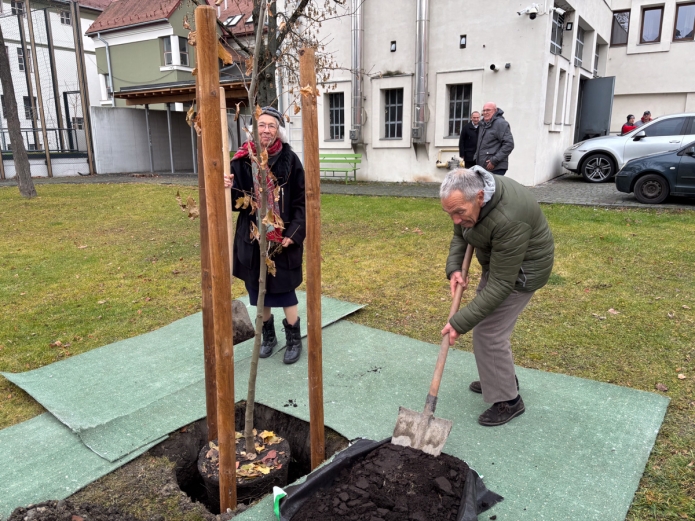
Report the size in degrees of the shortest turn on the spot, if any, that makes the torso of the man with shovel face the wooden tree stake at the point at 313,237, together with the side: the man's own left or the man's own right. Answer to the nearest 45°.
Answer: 0° — they already face it

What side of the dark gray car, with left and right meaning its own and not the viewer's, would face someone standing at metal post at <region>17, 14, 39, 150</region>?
front

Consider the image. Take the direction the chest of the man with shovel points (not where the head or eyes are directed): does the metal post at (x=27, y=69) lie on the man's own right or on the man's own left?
on the man's own right

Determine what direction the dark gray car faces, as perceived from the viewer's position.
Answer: facing to the left of the viewer

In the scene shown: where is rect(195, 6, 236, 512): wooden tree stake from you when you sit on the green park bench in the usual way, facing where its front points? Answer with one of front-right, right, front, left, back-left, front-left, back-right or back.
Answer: front

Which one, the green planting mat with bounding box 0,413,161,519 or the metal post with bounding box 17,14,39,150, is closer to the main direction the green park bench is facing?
the green planting mat

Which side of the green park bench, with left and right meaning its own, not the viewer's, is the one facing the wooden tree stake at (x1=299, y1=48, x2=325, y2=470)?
front

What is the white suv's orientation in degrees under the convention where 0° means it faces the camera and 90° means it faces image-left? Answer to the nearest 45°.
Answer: approximately 90°

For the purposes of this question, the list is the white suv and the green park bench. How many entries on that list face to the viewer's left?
1

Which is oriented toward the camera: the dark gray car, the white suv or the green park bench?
the green park bench

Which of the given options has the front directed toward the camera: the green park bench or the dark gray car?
the green park bench

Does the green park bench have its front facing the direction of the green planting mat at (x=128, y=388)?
yes

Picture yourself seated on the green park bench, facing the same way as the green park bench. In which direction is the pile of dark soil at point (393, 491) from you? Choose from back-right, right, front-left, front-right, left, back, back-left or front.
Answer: front

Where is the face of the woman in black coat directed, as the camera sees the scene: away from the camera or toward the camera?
toward the camera

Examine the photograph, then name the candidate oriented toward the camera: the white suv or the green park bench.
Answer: the green park bench

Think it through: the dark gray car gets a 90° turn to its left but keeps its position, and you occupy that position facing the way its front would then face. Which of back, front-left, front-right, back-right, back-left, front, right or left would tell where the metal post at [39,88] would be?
right

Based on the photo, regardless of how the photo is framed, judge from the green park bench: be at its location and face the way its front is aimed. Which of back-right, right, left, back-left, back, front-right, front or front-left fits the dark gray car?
front-left

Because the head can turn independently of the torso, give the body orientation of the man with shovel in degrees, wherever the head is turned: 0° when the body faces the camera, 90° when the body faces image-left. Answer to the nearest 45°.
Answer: approximately 45°

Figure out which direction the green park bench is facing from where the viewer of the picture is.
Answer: facing the viewer
